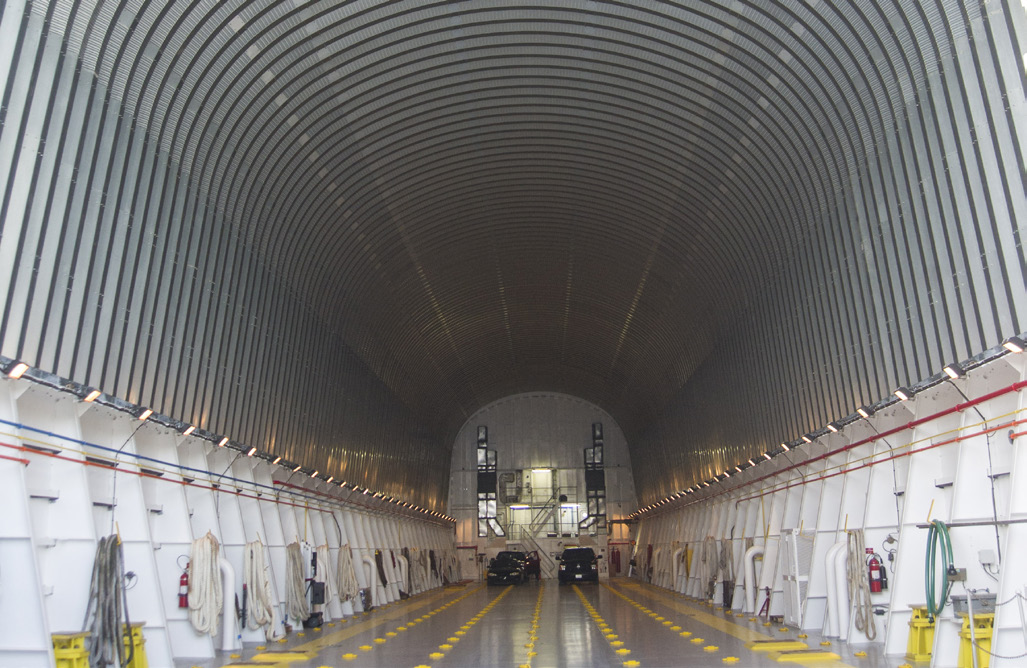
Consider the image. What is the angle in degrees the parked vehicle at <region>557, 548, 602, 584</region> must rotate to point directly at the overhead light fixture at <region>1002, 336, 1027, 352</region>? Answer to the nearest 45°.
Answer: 0° — it already faces it

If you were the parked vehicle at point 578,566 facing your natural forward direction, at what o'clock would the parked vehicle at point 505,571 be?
the parked vehicle at point 505,571 is roughly at 3 o'clock from the parked vehicle at point 578,566.

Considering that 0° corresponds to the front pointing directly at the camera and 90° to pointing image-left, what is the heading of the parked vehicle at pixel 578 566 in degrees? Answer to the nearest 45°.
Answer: approximately 0°

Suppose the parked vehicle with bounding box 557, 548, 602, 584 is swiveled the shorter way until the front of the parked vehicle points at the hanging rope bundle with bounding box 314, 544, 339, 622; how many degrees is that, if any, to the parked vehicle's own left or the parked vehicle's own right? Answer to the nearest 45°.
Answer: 0° — it already faces it

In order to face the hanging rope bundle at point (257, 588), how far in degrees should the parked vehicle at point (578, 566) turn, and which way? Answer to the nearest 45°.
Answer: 0° — it already faces it

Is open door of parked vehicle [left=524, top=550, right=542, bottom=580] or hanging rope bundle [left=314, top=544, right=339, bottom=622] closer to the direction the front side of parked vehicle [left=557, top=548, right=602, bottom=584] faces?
the hanging rope bundle

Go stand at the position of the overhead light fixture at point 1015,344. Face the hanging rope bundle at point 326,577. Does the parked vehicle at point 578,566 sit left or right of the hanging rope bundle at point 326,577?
right

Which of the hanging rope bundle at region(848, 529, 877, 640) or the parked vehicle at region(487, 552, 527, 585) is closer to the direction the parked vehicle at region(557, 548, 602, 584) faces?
the hanging rope bundle
